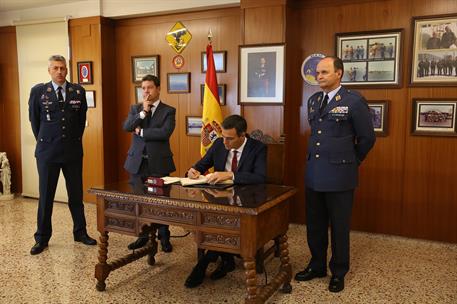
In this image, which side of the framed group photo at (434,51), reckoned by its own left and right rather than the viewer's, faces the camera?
front

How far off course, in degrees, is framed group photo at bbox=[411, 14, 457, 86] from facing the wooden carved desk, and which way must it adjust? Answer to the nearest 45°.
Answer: approximately 45° to its right

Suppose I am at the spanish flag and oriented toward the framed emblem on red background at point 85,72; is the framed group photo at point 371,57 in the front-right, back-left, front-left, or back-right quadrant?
back-right

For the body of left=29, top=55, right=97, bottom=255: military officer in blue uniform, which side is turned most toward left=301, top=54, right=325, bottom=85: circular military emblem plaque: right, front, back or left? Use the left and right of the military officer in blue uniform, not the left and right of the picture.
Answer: left

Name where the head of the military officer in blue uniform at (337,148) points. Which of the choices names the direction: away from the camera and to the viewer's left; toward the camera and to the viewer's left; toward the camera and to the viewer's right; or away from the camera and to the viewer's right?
toward the camera and to the viewer's left

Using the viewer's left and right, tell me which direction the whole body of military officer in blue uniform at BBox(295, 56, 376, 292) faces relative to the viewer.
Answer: facing the viewer and to the left of the viewer

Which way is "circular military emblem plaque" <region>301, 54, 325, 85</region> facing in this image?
toward the camera

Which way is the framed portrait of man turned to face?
toward the camera

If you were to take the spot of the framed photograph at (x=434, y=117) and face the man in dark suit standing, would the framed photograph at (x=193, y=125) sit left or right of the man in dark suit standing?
right

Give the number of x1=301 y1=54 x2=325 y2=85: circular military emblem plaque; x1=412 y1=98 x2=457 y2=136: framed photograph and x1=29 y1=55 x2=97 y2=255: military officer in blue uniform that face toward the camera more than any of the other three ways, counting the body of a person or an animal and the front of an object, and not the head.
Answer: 3

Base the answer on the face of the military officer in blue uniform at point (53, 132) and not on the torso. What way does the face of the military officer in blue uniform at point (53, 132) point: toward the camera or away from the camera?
toward the camera

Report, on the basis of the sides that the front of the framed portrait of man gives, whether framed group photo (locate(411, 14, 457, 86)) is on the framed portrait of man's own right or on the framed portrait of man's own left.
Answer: on the framed portrait of man's own left
